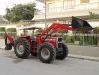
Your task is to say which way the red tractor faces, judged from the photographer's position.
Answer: facing the viewer and to the right of the viewer
